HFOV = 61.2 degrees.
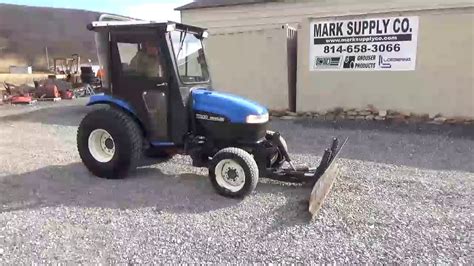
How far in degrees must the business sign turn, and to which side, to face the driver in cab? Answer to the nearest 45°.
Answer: approximately 45° to its right

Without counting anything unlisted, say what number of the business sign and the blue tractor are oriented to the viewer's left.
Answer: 0

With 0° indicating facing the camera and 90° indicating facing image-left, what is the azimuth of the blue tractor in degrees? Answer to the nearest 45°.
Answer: approximately 315°

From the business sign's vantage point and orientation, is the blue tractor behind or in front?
in front

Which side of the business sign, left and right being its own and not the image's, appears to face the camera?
front

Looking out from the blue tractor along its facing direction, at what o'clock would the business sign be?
The business sign is roughly at 9 o'clock from the blue tractor.
